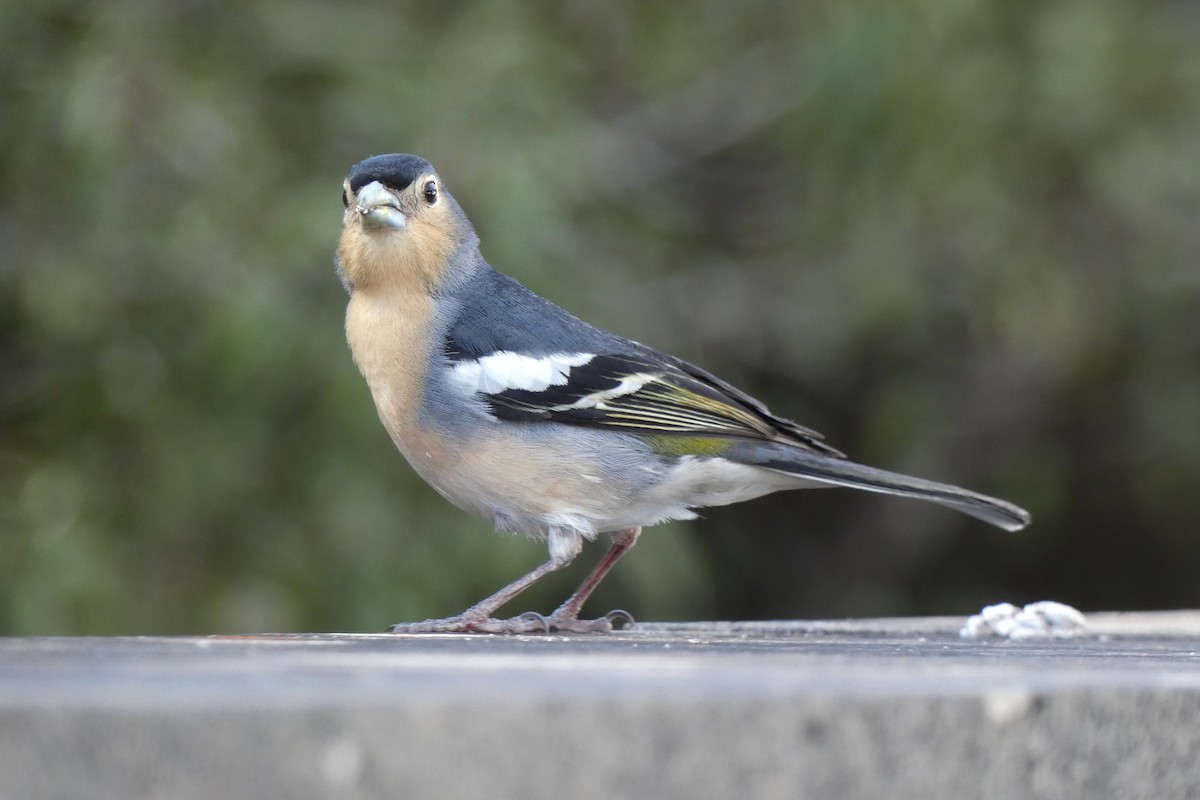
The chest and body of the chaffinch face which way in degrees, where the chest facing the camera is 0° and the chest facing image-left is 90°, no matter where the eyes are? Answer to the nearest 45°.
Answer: approximately 90°
